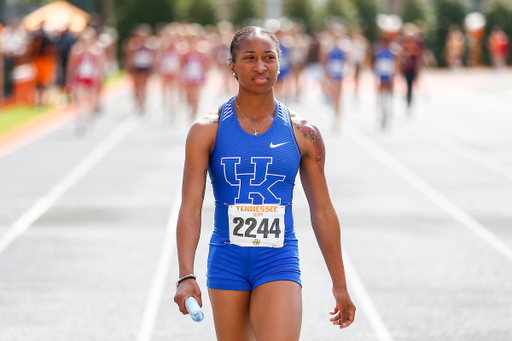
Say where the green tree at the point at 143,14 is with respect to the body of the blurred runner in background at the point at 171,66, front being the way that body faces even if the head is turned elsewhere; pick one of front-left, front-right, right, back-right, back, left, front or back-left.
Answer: back

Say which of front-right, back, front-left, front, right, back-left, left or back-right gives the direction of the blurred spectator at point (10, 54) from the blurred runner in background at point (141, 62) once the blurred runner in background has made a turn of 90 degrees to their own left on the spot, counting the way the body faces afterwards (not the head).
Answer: back-left

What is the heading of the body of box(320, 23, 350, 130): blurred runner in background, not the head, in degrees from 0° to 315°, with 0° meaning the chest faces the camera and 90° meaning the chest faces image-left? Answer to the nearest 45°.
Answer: approximately 0°

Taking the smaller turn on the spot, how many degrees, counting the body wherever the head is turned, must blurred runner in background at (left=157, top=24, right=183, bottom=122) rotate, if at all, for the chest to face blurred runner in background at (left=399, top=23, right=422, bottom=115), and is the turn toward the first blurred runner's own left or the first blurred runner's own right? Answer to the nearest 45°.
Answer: approximately 90° to the first blurred runner's own left

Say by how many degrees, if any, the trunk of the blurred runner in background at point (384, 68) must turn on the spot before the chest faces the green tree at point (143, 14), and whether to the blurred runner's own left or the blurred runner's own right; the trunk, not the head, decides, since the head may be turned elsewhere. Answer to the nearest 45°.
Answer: approximately 135° to the blurred runner's own right

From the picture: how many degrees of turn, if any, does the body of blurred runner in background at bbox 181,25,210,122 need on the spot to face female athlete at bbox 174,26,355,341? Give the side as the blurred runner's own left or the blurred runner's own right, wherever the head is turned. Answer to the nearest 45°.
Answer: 0° — they already face them

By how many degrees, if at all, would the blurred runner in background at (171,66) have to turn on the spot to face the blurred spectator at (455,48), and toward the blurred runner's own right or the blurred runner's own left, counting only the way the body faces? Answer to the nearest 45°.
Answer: approximately 135° to the blurred runner's own left

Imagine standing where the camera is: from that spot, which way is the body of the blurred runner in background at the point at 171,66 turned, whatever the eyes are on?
toward the camera

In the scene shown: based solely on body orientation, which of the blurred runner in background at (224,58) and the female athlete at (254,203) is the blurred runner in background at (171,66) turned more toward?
the female athlete

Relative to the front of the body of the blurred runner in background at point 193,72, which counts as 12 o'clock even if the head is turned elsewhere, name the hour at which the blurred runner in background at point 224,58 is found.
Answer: the blurred runner in background at point 224,58 is roughly at 6 o'clock from the blurred runner in background at point 193,72.

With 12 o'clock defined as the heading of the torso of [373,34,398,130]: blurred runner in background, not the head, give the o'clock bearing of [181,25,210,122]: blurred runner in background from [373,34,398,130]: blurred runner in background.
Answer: [181,25,210,122]: blurred runner in background is roughly at 3 o'clock from [373,34,398,130]: blurred runner in background.

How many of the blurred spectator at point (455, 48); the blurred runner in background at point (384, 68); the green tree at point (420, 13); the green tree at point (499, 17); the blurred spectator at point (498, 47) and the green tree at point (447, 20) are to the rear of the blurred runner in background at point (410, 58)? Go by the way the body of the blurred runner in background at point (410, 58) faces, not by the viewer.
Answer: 5

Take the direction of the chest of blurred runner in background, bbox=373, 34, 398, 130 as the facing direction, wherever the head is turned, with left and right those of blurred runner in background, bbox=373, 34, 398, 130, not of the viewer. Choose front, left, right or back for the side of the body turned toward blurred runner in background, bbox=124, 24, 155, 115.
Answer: right
